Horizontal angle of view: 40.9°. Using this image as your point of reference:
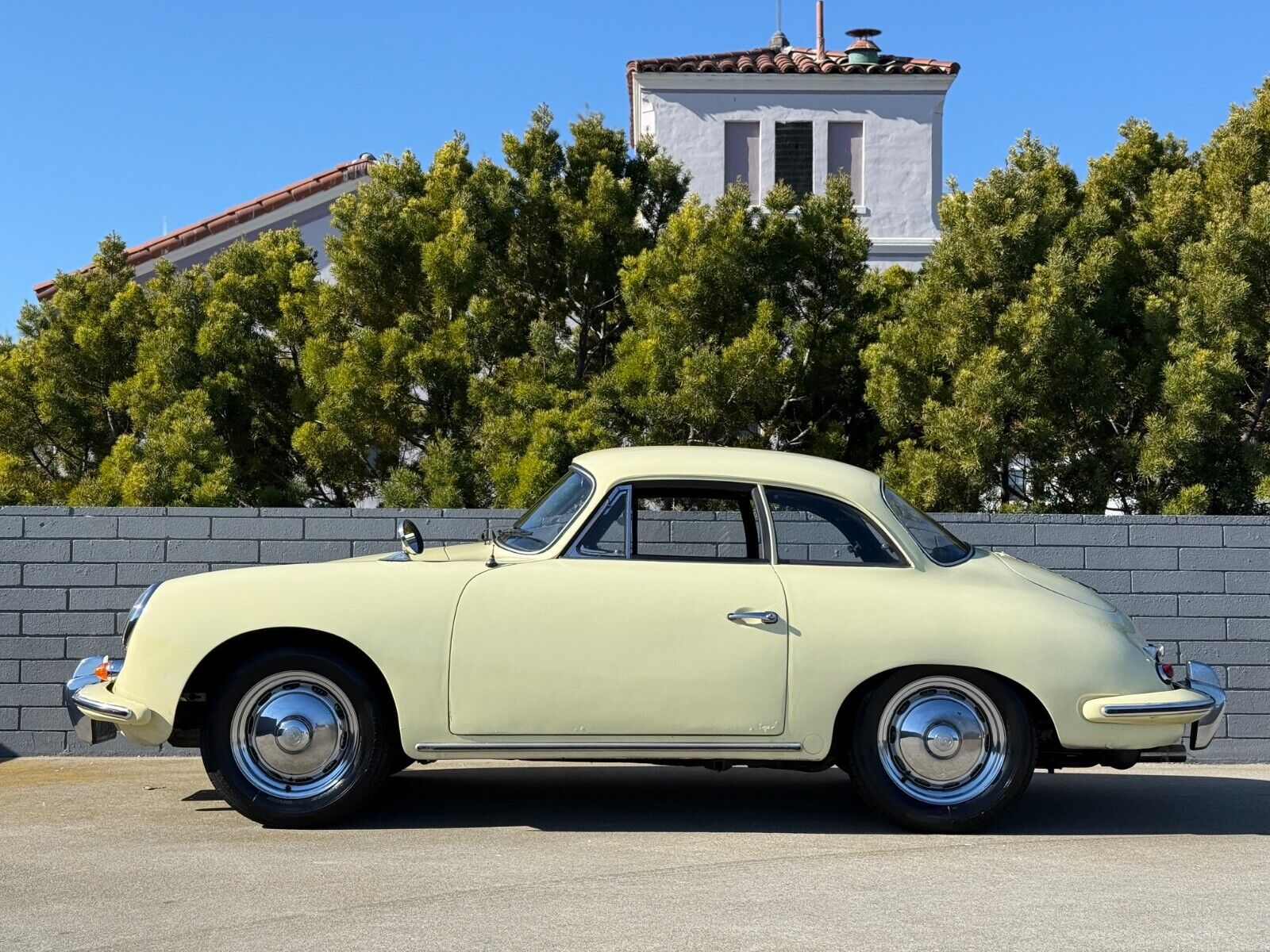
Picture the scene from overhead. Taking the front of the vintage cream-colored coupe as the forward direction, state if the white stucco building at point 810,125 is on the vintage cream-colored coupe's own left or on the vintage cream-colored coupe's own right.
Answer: on the vintage cream-colored coupe's own right

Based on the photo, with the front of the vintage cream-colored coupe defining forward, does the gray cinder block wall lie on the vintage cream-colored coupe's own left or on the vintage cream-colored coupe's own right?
on the vintage cream-colored coupe's own right

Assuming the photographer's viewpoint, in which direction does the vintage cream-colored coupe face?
facing to the left of the viewer

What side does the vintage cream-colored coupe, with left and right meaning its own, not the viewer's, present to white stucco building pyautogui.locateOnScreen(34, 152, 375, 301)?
right
